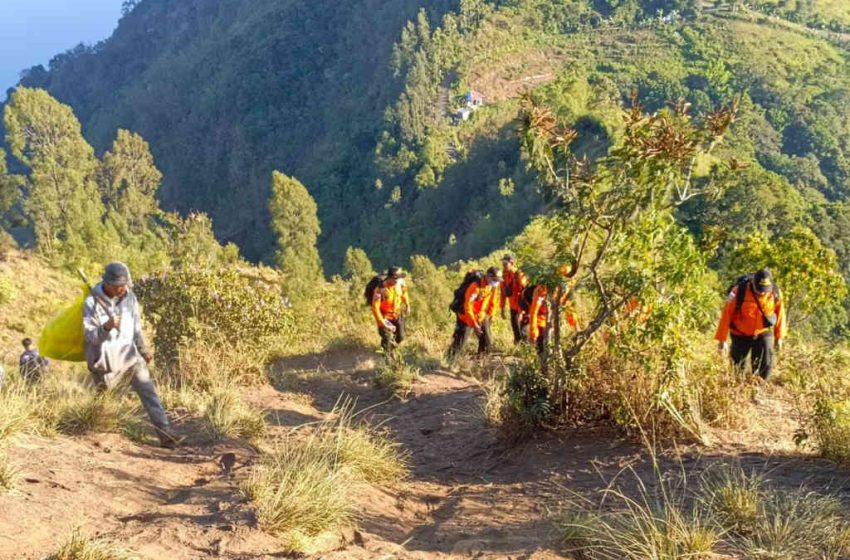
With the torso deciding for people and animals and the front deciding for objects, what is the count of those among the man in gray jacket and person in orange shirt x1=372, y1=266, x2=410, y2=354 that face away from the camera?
0

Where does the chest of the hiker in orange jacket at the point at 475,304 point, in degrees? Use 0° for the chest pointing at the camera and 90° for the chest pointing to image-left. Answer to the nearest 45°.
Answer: approximately 315°

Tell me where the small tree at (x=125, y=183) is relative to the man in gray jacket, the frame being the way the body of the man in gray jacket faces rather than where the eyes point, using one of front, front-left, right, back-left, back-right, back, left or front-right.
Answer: back-left

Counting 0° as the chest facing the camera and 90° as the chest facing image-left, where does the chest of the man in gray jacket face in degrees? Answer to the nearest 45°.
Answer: approximately 315°

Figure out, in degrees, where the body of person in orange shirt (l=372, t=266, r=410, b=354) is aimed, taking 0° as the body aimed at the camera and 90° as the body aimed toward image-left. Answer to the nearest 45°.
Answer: approximately 315°

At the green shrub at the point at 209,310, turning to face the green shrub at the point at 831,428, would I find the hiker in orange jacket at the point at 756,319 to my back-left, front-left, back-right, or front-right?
front-left

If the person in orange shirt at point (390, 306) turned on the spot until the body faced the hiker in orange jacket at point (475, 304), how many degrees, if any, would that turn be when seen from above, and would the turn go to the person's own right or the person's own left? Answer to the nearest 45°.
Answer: approximately 45° to the person's own left

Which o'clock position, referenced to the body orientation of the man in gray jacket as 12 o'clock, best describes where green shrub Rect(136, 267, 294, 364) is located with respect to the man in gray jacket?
The green shrub is roughly at 8 o'clock from the man in gray jacket.

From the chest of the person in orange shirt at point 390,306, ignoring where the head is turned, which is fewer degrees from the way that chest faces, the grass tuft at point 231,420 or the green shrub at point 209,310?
the grass tuft

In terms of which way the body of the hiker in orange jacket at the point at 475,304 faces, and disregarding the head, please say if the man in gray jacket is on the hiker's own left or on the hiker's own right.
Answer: on the hiker's own right

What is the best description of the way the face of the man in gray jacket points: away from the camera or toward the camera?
toward the camera

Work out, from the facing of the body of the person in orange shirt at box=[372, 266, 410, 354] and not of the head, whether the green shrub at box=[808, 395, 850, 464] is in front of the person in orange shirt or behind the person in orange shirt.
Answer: in front

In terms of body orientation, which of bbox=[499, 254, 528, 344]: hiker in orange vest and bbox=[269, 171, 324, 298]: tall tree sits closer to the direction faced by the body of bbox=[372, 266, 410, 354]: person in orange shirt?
the hiker in orange vest
